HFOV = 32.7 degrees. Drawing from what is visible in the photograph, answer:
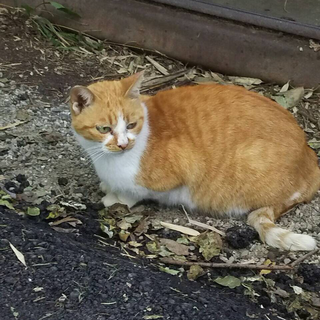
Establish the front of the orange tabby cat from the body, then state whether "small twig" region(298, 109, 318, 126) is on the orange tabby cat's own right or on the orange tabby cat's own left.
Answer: on the orange tabby cat's own right

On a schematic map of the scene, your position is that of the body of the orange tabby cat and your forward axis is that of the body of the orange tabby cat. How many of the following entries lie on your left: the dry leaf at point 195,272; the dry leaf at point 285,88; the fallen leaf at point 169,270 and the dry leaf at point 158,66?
2

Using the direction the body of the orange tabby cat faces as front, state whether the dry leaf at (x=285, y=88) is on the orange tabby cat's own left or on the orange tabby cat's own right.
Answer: on the orange tabby cat's own right

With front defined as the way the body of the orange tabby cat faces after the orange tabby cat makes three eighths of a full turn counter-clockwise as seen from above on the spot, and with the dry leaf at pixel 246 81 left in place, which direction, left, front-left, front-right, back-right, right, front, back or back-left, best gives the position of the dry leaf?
back-left

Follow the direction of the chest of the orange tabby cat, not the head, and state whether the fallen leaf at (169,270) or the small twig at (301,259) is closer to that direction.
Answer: the fallen leaf

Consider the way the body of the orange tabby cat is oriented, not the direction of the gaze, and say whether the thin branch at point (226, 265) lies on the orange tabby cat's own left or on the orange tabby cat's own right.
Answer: on the orange tabby cat's own left

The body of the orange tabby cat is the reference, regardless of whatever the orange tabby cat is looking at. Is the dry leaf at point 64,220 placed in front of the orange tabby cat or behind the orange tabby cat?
in front

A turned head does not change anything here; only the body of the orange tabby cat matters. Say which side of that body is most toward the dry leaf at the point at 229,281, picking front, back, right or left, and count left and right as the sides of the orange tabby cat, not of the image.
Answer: left

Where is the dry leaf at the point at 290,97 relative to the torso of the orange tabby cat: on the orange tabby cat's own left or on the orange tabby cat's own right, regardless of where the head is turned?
on the orange tabby cat's own right

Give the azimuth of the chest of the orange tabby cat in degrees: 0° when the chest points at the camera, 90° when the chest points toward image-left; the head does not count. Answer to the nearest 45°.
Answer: approximately 90°

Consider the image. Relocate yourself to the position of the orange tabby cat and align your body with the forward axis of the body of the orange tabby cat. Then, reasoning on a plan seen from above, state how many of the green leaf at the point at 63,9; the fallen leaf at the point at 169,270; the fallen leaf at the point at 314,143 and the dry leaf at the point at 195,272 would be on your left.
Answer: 2

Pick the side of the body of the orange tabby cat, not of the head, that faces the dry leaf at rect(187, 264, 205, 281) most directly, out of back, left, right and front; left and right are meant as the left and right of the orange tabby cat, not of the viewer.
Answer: left

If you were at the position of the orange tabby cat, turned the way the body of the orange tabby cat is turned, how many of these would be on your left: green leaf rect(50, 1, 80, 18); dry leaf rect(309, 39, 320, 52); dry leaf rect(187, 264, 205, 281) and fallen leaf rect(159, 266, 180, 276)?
2
